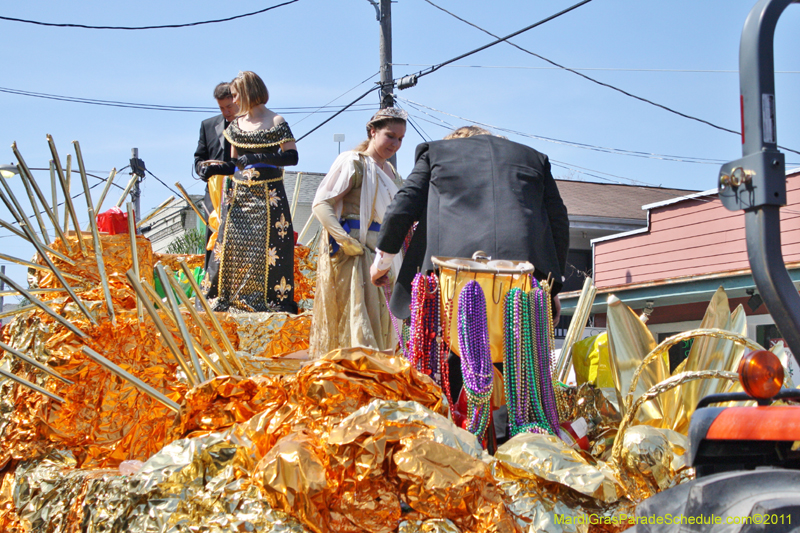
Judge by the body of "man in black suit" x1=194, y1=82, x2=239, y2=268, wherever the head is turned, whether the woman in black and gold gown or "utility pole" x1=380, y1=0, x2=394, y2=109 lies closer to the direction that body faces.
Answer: the woman in black and gold gown

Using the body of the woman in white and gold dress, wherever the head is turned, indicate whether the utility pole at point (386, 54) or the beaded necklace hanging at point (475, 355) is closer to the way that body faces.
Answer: the beaded necklace hanging

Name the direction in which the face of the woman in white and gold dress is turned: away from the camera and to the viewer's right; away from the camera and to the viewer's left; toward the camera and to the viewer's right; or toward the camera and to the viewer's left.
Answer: toward the camera and to the viewer's right

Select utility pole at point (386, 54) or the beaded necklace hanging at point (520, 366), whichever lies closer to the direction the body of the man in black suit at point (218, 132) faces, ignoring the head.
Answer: the beaded necklace hanging

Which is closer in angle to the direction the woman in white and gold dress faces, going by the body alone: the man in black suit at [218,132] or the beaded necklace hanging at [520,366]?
the beaded necklace hanging

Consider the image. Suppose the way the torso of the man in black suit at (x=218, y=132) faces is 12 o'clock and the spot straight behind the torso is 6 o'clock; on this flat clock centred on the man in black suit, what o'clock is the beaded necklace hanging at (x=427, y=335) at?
The beaded necklace hanging is roughly at 1 o'clock from the man in black suit.

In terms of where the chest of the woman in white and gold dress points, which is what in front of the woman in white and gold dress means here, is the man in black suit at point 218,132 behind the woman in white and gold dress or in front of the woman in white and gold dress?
behind

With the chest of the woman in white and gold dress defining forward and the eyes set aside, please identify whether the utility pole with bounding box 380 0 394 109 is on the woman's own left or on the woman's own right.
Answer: on the woman's own left

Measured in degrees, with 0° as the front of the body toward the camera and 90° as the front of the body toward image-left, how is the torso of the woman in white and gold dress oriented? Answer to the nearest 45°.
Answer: approximately 315°

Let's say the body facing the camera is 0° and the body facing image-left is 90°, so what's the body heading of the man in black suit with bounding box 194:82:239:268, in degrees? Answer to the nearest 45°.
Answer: approximately 315°

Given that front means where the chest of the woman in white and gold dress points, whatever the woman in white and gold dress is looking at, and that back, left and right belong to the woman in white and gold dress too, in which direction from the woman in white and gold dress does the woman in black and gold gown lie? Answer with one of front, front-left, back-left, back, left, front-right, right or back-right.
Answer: back
